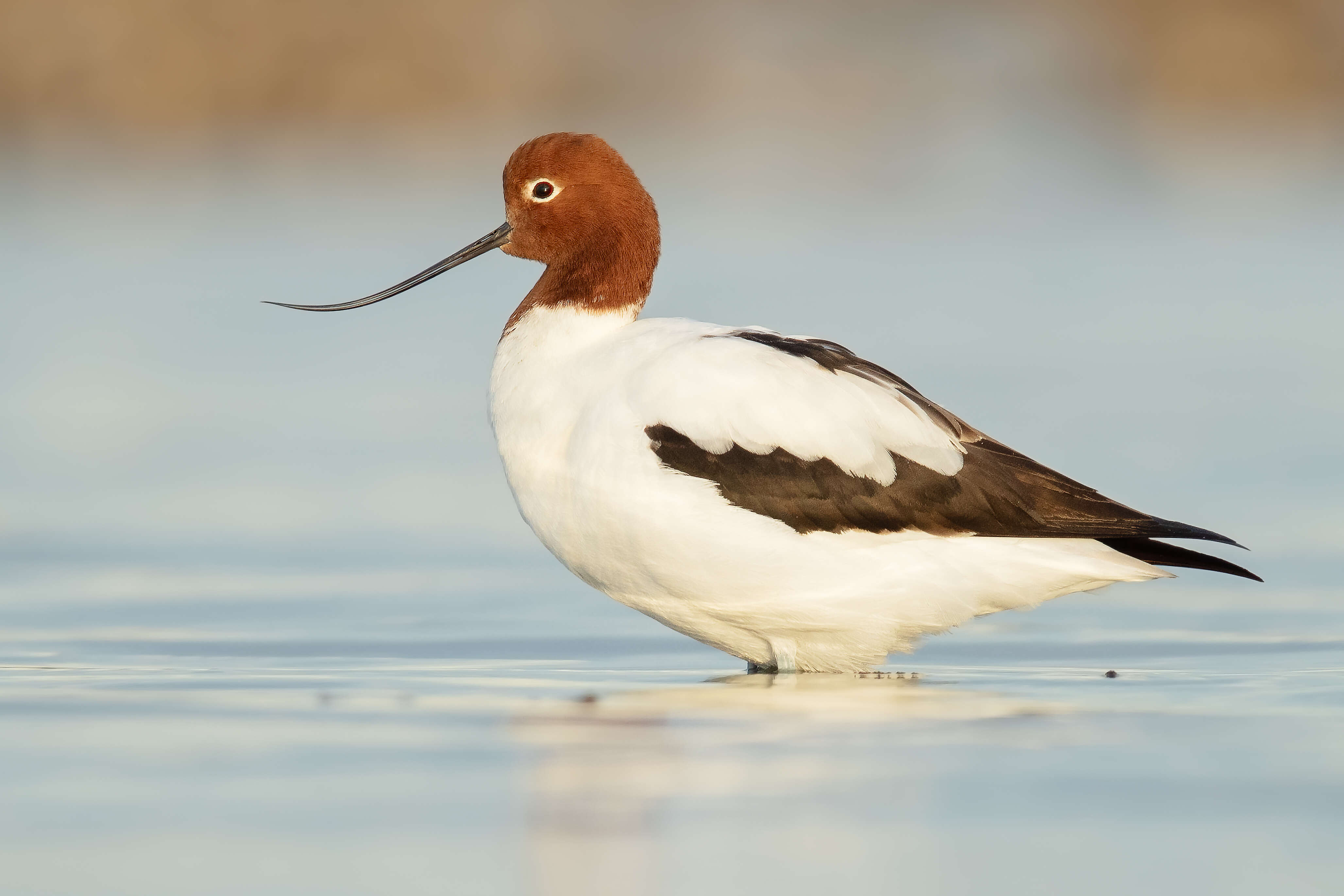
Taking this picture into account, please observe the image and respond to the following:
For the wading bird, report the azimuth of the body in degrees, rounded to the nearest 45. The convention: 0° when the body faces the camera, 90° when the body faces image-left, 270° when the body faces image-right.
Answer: approximately 90°
